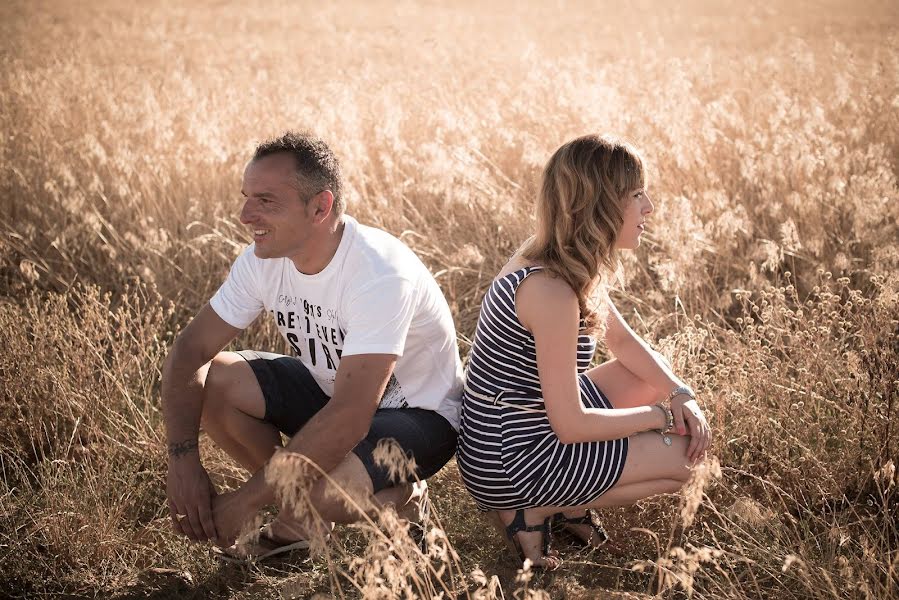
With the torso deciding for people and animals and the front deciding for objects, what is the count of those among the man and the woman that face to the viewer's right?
1

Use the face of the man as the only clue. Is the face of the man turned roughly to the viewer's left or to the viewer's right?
to the viewer's left

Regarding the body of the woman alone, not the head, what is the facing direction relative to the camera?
to the viewer's right

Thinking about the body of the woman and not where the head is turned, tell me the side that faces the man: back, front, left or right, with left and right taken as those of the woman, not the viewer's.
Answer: back

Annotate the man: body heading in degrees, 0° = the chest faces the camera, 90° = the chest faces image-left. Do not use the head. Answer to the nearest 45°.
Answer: approximately 45°

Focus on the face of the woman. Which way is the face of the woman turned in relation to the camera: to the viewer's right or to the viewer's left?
to the viewer's right
